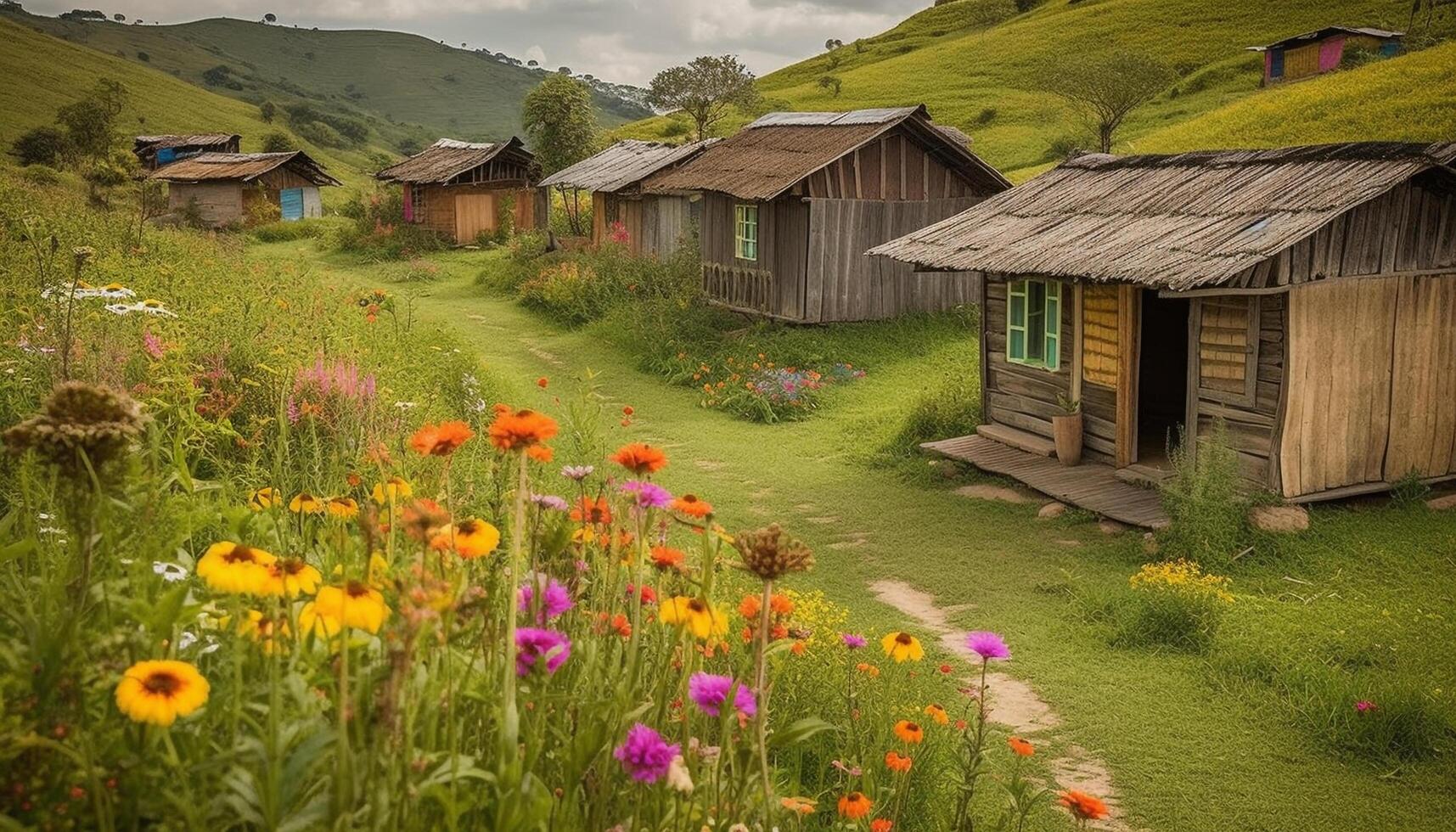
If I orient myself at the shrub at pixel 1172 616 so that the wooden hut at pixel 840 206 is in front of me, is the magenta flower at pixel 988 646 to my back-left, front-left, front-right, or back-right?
back-left

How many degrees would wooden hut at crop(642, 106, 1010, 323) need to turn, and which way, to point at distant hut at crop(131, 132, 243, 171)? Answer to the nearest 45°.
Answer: approximately 90° to its right

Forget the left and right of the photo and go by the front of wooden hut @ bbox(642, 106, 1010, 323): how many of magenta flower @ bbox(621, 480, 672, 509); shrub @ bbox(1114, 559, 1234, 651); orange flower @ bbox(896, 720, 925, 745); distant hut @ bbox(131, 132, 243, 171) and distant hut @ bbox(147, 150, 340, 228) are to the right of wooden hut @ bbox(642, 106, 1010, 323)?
2

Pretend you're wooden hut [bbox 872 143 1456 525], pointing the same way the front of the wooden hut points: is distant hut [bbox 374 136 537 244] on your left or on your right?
on your right

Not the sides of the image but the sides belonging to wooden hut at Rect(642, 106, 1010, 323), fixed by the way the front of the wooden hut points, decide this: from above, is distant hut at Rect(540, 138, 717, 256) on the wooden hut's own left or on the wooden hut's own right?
on the wooden hut's own right
